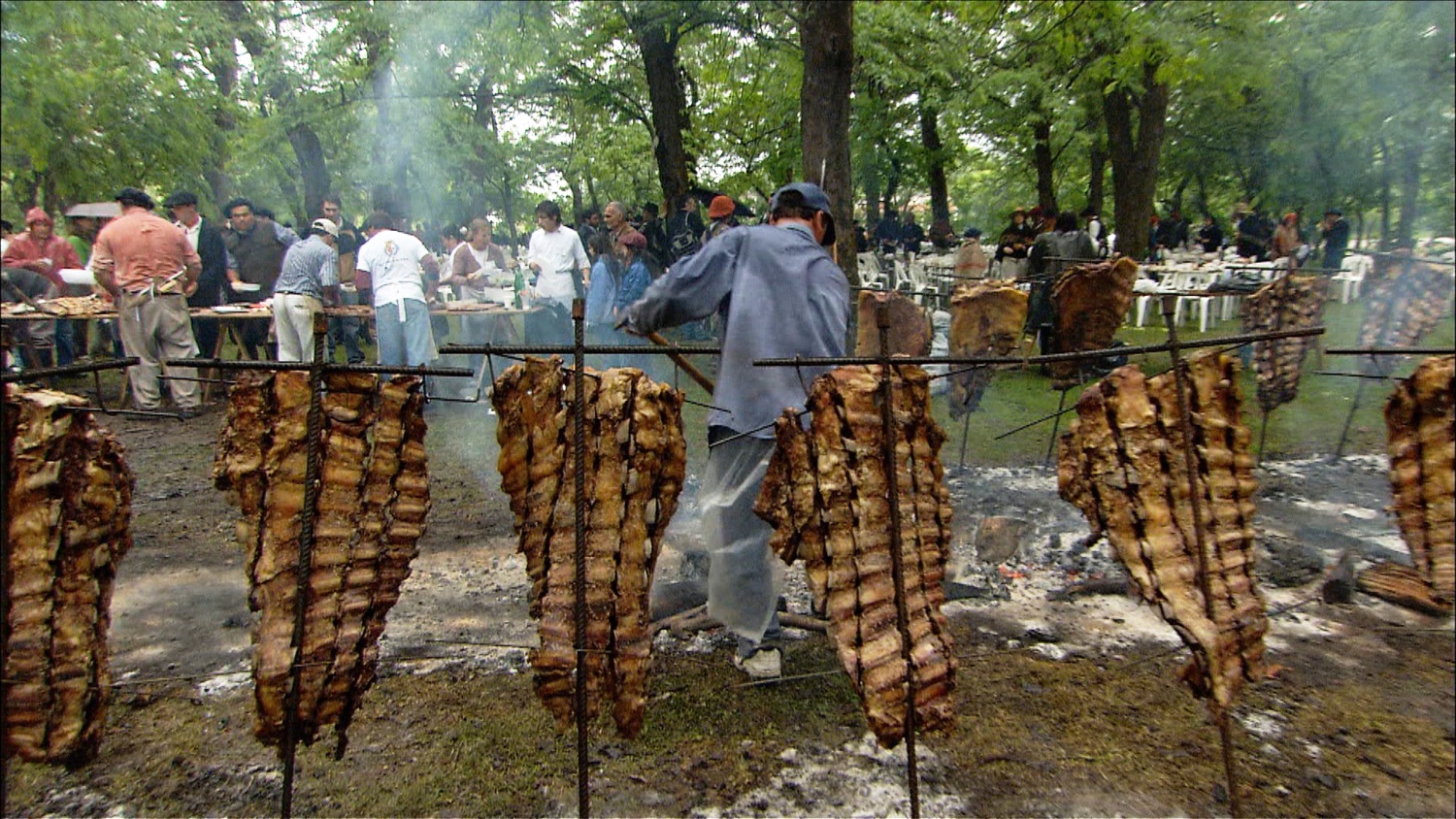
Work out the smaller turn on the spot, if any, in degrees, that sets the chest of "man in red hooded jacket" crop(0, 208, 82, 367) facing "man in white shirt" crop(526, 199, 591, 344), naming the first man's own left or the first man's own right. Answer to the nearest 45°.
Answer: approximately 45° to the first man's own left

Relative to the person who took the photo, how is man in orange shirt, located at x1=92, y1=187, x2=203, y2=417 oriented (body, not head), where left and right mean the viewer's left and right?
facing away from the viewer

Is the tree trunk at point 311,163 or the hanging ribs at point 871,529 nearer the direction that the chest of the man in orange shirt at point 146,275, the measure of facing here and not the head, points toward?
the tree trunk

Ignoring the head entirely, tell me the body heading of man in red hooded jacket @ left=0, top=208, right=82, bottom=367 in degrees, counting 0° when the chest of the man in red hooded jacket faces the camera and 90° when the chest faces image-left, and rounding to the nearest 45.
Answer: approximately 0°

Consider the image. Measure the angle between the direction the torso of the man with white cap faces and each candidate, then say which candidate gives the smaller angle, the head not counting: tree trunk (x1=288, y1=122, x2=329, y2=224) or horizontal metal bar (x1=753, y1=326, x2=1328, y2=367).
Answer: the tree trunk

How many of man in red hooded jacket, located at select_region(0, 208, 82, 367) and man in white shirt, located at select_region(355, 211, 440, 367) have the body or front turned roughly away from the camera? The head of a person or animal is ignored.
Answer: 1

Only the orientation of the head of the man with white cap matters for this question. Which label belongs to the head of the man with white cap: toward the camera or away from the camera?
away from the camera

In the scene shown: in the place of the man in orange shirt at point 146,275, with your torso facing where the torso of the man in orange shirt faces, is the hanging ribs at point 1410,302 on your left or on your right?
on your right

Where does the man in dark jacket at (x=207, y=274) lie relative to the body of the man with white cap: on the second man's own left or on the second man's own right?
on the second man's own left

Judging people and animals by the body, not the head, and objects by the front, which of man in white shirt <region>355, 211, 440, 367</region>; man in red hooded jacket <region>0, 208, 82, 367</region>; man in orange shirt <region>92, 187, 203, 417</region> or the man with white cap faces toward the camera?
the man in red hooded jacket

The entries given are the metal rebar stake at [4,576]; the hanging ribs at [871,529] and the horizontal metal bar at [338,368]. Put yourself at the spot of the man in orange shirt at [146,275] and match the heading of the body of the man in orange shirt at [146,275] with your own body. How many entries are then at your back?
3

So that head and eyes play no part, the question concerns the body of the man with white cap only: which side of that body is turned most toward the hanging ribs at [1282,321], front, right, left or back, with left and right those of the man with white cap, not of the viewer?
right

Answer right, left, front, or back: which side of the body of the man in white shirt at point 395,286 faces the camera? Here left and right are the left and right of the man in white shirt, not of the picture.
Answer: back
